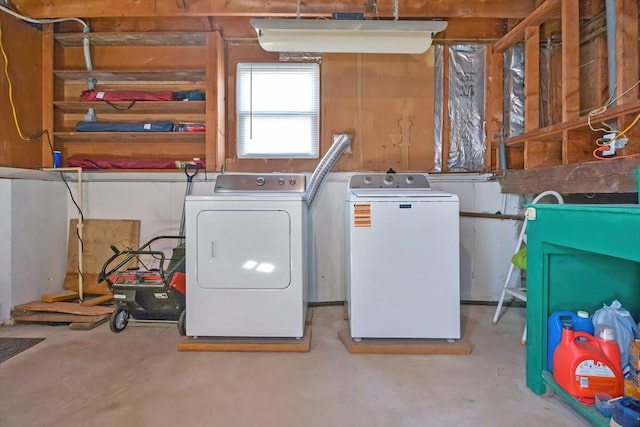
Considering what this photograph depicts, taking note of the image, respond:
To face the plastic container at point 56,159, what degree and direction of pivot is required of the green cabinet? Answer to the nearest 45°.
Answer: approximately 45° to its right

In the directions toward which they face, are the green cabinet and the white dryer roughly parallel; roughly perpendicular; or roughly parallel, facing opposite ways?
roughly perpendicular

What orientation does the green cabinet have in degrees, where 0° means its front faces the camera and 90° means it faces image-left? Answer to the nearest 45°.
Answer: approximately 45°

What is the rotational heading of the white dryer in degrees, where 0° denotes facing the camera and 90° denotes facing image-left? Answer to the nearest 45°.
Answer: approximately 0°

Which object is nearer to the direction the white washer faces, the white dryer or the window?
the white dryer

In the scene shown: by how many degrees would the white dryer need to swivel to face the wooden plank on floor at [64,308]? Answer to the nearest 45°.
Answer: approximately 135° to its right

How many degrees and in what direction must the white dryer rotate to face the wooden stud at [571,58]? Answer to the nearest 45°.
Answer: approximately 90° to its left

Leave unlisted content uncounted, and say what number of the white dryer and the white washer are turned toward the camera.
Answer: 2
